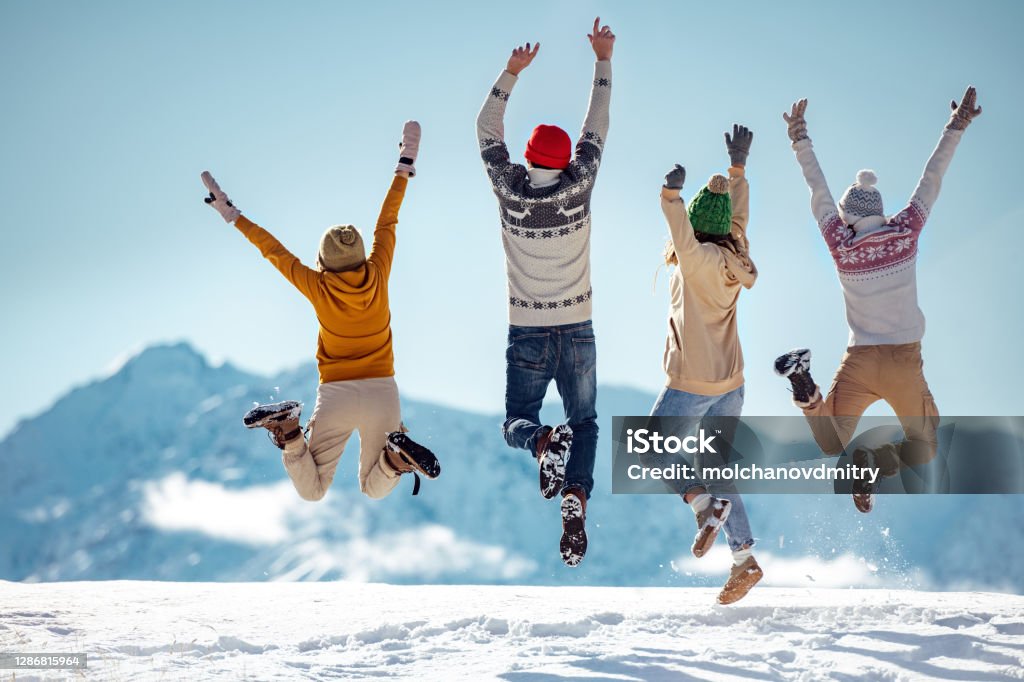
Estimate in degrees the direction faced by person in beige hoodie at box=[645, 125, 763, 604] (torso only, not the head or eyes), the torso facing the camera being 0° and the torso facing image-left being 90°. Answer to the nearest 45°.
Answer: approximately 135°

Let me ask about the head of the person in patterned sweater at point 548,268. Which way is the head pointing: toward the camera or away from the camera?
away from the camera

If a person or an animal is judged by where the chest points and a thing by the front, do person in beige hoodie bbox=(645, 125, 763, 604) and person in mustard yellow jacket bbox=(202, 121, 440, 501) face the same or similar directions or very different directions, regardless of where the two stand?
same or similar directions

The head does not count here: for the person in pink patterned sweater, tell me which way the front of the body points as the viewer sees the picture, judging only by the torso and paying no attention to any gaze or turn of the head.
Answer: away from the camera

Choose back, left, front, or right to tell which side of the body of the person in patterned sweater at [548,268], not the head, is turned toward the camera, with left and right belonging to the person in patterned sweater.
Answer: back

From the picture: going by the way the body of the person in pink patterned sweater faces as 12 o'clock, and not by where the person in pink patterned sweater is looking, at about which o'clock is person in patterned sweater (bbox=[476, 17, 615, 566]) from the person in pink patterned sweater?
The person in patterned sweater is roughly at 8 o'clock from the person in pink patterned sweater.

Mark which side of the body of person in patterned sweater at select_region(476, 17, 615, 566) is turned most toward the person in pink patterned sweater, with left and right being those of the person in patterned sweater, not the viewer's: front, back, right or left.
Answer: right

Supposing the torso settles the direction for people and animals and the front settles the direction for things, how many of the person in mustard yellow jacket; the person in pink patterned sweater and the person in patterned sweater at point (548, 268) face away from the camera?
3

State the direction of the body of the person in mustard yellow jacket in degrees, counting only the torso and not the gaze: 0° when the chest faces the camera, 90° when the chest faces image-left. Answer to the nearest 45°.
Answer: approximately 180°

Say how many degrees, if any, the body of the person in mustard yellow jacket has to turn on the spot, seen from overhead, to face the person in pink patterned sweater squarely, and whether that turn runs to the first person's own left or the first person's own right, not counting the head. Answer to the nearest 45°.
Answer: approximately 90° to the first person's own right

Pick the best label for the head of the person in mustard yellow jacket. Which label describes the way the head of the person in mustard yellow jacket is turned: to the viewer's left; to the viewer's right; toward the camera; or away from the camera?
away from the camera

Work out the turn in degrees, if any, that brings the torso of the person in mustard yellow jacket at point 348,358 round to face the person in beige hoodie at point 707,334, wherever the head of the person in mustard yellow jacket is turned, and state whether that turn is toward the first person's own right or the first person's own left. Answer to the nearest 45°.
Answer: approximately 90° to the first person's own right

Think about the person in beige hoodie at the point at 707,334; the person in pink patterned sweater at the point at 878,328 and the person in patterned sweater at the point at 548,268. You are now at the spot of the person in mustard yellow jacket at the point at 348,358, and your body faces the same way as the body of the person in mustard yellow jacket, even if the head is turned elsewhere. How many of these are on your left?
0

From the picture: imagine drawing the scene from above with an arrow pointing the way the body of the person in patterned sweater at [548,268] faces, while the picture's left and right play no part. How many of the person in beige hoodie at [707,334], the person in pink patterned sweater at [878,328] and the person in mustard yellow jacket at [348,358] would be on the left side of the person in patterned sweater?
1
